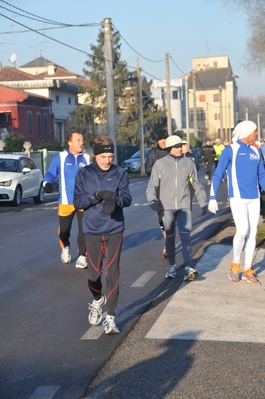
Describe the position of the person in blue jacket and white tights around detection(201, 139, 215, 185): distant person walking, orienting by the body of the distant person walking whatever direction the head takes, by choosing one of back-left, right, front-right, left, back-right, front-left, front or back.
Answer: front

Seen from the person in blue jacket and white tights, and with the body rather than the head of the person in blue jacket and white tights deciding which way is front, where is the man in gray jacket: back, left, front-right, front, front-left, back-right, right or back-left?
back-right

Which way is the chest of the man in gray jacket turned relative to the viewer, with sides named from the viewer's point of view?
facing the viewer

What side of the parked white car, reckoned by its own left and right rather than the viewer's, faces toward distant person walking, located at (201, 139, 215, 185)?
back

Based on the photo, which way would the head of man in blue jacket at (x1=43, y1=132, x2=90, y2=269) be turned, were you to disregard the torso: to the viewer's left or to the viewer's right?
to the viewer's right

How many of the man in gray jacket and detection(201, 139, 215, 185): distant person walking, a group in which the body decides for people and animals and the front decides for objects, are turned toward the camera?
2

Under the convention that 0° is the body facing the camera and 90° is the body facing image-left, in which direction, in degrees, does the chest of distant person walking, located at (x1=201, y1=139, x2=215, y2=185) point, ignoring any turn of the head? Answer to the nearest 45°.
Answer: approximately 0°

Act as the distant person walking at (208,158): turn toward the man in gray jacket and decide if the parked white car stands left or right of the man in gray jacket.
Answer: right

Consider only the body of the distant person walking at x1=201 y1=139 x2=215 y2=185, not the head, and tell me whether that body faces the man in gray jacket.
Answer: yes

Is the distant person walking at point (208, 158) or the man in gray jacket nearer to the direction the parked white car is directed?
the man in gray jacket

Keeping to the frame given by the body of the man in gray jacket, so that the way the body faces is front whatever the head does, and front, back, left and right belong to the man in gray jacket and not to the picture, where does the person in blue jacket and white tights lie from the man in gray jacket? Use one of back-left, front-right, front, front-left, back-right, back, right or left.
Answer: left
